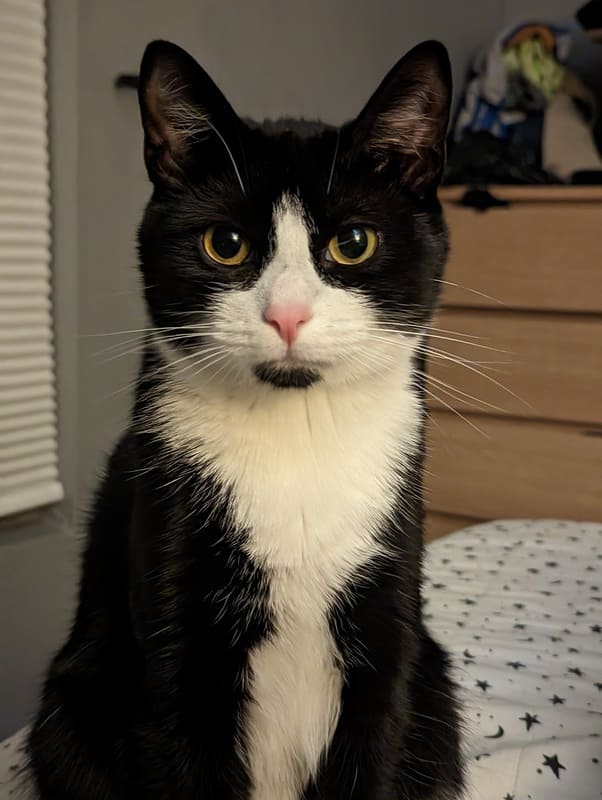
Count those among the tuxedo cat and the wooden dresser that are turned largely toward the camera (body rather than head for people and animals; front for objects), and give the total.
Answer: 2

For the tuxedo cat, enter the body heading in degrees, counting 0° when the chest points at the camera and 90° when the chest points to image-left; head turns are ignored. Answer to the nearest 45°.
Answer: approximately 0°

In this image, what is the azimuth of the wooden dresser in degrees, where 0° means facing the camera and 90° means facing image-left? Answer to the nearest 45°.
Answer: approximately 0°

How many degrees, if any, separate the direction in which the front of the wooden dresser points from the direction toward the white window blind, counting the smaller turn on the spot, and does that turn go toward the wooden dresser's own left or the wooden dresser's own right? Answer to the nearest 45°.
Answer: approximately 45° to the wooden dresser's own right

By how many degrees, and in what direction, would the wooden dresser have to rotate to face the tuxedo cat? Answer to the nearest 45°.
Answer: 0° — it already faces it

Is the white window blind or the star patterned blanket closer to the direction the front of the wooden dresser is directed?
the star patterned blanket

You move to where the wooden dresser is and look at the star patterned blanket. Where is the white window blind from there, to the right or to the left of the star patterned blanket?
right

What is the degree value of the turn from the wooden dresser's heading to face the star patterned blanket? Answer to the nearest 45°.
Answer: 0° — it already faces it
